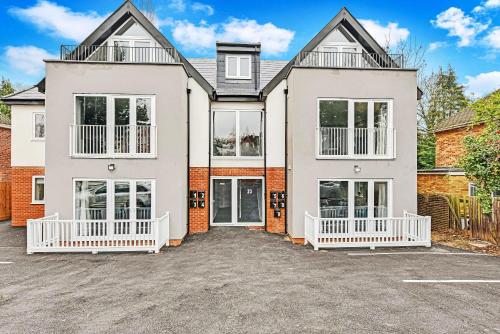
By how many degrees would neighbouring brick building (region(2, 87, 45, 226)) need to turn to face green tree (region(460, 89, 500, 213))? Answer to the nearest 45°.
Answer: approximately 45° to its left

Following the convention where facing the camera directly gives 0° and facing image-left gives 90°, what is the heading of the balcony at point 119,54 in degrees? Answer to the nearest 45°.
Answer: approximately 0°

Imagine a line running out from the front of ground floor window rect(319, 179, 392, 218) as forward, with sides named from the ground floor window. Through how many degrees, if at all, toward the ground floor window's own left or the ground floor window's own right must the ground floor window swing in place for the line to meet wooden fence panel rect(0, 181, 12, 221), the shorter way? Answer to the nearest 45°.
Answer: approximately 90° to the ground floor window's own right

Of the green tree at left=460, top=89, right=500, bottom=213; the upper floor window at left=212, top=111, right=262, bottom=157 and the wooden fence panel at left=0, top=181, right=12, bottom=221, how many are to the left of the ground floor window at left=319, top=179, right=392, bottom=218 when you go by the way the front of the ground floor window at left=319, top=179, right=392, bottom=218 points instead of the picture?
1

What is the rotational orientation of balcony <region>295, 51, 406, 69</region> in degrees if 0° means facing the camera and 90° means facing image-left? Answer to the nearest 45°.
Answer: approximately 0°
